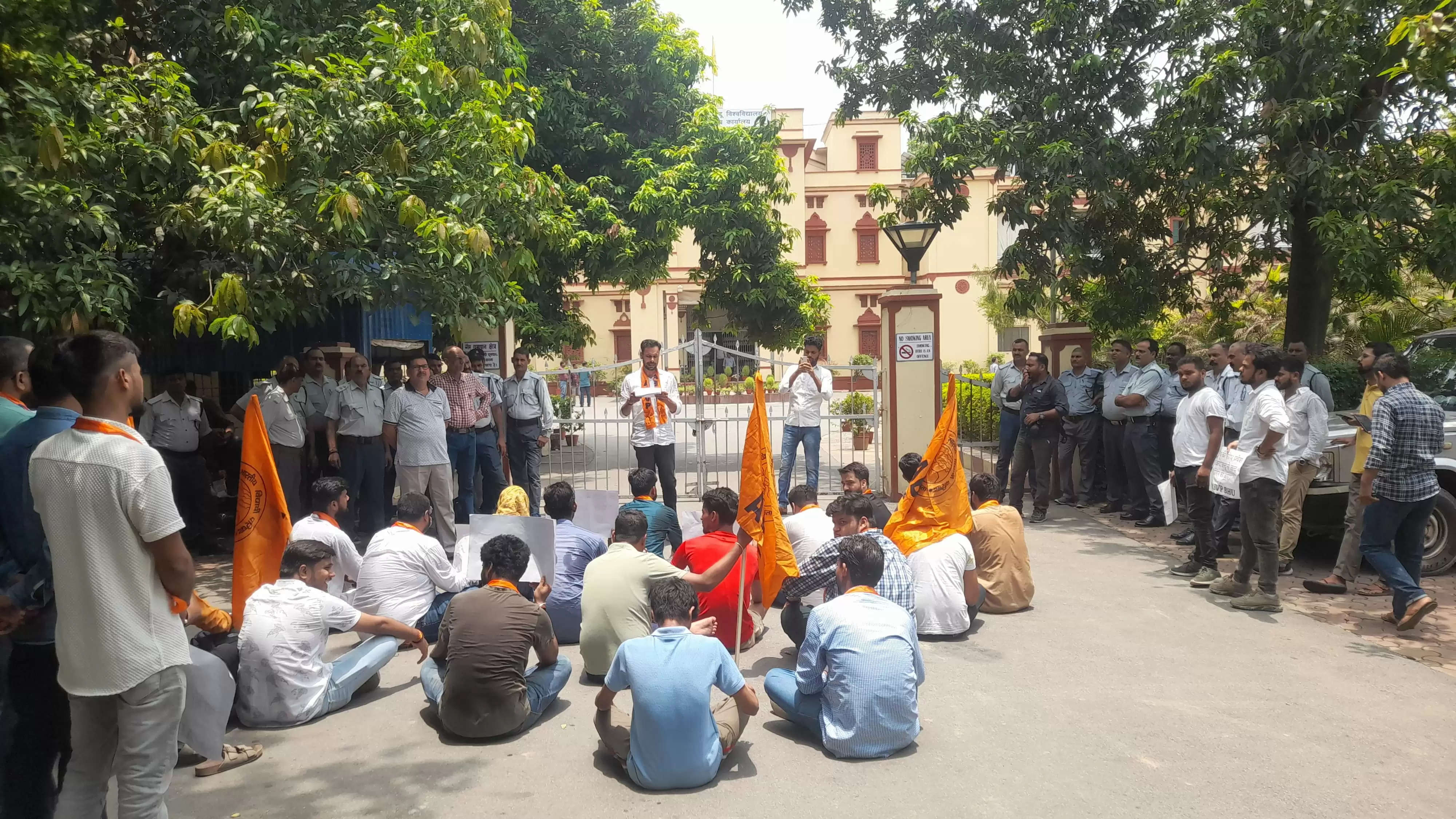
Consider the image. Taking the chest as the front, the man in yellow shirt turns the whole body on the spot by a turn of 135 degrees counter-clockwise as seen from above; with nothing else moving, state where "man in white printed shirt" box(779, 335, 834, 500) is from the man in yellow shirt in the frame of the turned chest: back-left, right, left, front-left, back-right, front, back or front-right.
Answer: back-right

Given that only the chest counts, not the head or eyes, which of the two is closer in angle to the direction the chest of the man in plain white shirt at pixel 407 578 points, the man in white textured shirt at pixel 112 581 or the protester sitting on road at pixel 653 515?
the protester sitting on road

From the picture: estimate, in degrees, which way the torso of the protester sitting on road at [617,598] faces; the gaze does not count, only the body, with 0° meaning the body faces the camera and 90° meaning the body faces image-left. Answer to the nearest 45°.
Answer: approximately 225°

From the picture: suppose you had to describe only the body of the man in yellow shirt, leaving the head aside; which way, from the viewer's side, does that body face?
to the viewer's left

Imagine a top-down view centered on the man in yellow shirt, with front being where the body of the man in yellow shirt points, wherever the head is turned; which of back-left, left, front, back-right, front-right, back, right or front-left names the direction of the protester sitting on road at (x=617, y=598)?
front-left

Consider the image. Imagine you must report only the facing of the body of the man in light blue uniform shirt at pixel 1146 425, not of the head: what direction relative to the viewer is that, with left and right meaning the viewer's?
facing the viewer and to the left of the viewer

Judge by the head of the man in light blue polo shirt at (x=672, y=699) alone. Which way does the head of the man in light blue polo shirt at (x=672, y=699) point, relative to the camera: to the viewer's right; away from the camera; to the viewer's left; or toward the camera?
away from the camera

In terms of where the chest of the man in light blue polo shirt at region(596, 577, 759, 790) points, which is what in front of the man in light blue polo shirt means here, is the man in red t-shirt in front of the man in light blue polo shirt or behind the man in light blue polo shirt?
in front

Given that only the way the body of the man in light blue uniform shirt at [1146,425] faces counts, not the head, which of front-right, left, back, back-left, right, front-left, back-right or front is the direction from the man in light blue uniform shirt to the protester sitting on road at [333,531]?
front

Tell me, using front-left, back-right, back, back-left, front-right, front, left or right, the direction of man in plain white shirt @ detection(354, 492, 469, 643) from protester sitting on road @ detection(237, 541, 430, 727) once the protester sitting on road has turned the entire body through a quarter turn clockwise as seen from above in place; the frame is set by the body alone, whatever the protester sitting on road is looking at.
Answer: left

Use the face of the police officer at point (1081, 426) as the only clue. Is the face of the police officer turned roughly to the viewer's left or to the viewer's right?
to the viewer's left

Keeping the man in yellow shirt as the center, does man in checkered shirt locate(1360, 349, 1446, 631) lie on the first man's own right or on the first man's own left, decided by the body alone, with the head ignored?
on the first man's own left

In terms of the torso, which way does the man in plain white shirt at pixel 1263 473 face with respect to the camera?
to the viewer's left

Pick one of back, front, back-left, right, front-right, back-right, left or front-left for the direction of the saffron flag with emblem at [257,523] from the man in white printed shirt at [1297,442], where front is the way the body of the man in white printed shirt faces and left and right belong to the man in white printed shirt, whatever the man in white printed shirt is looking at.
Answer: front-left

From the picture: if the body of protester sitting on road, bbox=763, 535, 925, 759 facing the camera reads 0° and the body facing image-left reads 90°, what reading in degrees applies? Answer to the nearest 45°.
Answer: approximately 135°

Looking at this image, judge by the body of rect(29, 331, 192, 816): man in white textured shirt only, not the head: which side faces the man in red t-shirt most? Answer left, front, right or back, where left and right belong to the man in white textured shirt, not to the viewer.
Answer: front
